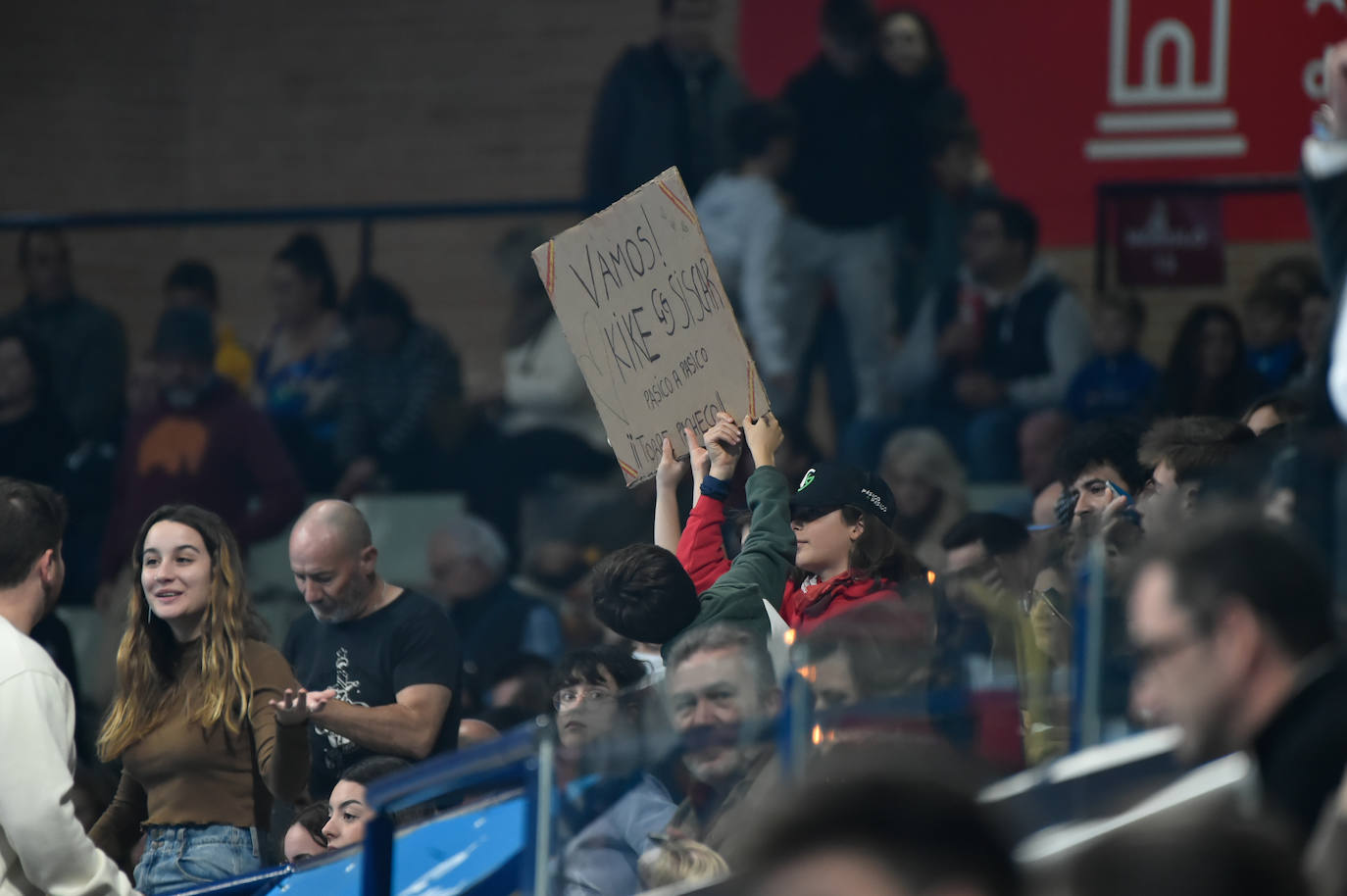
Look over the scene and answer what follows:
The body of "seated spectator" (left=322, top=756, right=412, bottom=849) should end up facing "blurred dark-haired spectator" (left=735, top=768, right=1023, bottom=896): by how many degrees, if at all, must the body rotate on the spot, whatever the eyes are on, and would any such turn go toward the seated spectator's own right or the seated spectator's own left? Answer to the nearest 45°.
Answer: approximately 45° to the seated spectator's own left

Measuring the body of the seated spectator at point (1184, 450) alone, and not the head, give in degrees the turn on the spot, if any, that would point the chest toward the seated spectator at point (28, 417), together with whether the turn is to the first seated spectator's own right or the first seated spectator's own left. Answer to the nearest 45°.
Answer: approximately 45° to the first seated spectator's own right

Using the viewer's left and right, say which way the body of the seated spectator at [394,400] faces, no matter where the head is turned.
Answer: facing the viewer and to the left of the viewer

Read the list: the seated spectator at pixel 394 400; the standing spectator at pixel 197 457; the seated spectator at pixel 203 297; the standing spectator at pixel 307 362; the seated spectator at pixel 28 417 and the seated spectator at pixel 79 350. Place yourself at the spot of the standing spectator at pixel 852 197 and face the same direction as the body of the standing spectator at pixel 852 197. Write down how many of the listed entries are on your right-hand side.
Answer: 6

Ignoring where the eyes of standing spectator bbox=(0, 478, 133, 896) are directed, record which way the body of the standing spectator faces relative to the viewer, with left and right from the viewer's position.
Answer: facing away from the viewer and to the right of the viewer

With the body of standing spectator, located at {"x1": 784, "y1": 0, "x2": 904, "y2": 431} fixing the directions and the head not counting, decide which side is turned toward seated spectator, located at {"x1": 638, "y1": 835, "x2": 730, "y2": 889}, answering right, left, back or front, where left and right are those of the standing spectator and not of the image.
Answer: front

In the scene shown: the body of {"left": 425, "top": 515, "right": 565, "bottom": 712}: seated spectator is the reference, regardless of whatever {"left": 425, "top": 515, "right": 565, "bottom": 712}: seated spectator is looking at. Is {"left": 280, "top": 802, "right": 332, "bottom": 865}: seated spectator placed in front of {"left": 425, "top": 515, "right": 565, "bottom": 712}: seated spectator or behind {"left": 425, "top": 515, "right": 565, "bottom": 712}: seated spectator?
in front

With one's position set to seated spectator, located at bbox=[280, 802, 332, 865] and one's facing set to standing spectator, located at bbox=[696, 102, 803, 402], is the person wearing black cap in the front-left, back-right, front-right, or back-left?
front-right

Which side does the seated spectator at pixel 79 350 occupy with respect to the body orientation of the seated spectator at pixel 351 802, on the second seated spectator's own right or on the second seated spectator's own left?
on the second seated spectator's own right

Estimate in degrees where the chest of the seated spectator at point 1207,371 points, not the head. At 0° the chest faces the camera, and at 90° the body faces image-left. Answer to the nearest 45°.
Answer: approximately 0°

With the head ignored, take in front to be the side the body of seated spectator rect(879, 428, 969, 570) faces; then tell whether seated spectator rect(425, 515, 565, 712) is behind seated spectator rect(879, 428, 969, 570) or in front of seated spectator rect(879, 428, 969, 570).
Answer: in front

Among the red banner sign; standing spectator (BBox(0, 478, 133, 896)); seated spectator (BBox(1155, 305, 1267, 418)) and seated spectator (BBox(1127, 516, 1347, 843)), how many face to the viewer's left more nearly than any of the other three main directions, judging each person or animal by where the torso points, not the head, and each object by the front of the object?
1

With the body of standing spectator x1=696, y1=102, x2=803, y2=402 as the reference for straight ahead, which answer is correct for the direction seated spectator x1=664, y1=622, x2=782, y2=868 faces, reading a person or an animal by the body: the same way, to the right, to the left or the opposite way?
the opposite way

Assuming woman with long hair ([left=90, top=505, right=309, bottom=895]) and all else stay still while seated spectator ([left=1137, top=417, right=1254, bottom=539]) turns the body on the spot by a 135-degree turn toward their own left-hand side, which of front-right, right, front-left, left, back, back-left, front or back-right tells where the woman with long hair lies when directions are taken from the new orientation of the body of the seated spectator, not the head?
back-right
